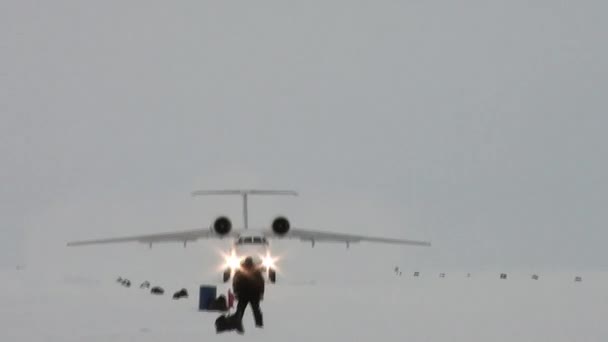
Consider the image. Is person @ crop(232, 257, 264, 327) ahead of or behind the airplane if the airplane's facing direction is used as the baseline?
ahead

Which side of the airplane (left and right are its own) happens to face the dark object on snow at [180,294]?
front

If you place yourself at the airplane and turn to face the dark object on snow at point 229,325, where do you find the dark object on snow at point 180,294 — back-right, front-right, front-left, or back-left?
front-right

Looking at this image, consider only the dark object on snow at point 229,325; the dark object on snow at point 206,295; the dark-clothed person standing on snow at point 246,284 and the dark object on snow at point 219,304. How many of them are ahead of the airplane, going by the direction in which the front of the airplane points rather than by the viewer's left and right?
4

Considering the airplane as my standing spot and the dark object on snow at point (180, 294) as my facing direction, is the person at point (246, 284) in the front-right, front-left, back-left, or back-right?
front-left

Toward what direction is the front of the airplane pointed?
toward the camera

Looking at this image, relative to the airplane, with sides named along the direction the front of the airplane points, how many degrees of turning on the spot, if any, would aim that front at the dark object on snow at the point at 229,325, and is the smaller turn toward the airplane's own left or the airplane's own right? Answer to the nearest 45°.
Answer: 0° — it already faces it

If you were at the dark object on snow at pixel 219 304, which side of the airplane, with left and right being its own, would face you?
front

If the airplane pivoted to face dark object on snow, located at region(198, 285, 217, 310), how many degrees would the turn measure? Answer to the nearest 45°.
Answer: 0° — it already faces it
